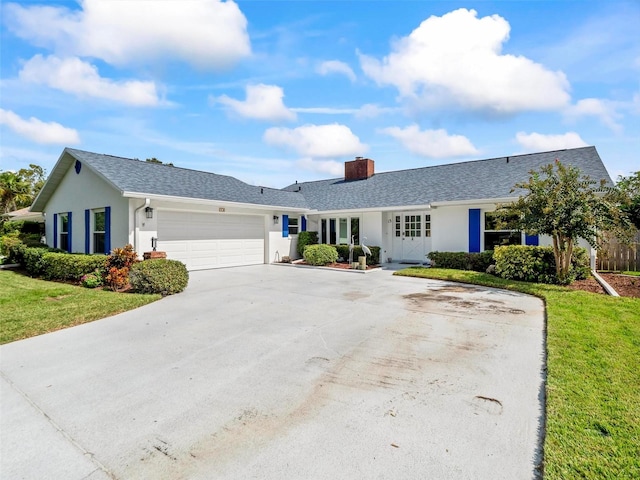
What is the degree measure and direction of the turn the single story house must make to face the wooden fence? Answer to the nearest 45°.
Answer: approximately 135° to its left

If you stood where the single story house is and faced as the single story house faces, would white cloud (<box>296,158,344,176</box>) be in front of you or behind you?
behind

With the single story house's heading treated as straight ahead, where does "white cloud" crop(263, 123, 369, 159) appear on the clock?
The white cloud is roughly at 5 o'clock from the single story house.

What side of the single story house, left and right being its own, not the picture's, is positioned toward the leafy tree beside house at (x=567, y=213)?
left

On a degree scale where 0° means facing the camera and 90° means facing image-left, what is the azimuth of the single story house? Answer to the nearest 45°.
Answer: approximately 45°
